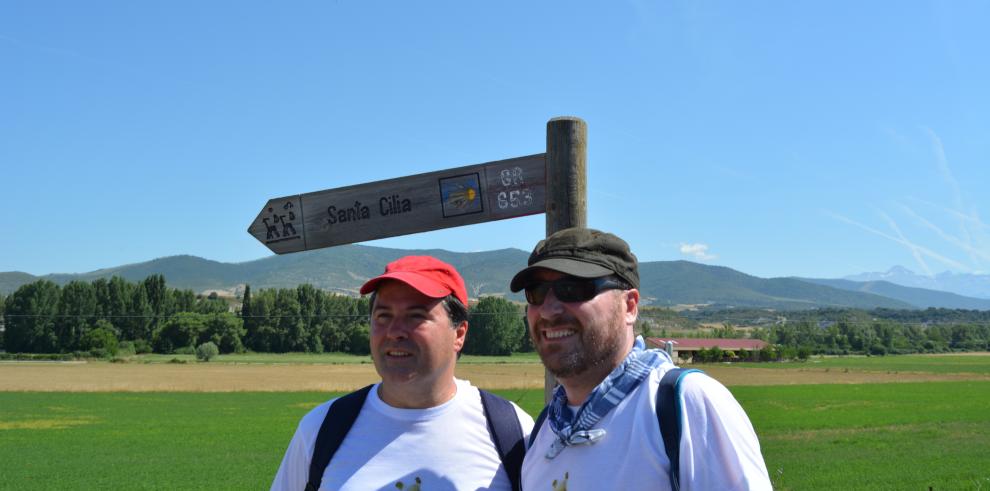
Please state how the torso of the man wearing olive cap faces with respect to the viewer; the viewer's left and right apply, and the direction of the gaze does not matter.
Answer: facing the viewer and to the left of the viewer

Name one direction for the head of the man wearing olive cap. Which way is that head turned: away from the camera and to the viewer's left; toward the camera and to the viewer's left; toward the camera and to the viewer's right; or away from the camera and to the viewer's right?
toward the camera and to the viewer's left

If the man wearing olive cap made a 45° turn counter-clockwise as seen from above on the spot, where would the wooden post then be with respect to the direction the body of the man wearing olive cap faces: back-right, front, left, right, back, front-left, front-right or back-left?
back

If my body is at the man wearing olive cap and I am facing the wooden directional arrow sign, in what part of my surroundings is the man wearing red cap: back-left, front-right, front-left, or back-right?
front-left

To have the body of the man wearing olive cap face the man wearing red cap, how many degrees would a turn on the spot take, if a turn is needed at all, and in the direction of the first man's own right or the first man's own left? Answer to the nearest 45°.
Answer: approximately 90° to the first man's own right

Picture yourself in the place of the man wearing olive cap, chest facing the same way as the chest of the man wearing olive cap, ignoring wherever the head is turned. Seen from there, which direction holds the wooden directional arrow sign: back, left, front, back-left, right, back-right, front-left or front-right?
right

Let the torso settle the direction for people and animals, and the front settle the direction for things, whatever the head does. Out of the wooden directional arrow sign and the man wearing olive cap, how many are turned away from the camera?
0
